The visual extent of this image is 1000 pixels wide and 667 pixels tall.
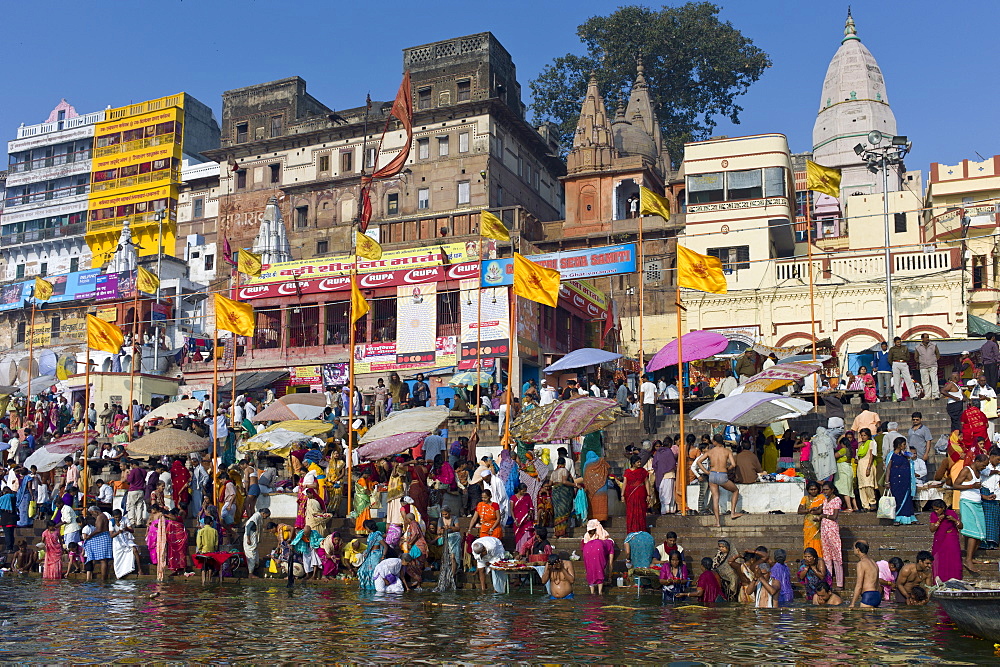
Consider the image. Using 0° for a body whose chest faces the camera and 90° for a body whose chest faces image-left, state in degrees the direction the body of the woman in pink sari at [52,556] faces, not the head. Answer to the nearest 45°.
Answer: approximately 0°

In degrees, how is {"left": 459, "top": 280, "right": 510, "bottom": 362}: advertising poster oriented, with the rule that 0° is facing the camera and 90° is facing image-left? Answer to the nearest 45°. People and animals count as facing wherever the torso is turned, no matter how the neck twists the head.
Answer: approximately 0°

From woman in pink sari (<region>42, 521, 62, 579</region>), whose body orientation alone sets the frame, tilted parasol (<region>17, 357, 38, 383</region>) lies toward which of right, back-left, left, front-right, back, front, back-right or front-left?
back

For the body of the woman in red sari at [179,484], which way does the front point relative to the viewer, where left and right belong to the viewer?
facing away from the viewer

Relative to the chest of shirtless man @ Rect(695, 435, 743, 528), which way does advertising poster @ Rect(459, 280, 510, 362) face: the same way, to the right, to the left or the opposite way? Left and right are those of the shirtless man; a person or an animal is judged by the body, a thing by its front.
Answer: the opposite way

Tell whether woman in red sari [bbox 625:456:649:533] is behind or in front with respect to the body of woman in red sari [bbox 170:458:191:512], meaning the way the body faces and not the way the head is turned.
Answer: behind

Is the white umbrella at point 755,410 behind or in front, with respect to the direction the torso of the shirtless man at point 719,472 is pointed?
in front

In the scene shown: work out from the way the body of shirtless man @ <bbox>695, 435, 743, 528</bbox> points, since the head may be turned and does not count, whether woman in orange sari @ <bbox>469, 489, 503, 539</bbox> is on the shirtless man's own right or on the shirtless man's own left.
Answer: on the shirtless man's own left

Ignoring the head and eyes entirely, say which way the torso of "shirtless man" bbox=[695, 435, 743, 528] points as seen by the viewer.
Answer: away from the camera

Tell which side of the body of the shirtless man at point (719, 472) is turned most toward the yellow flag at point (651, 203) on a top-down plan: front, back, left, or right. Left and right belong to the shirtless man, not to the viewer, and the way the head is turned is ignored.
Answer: front
